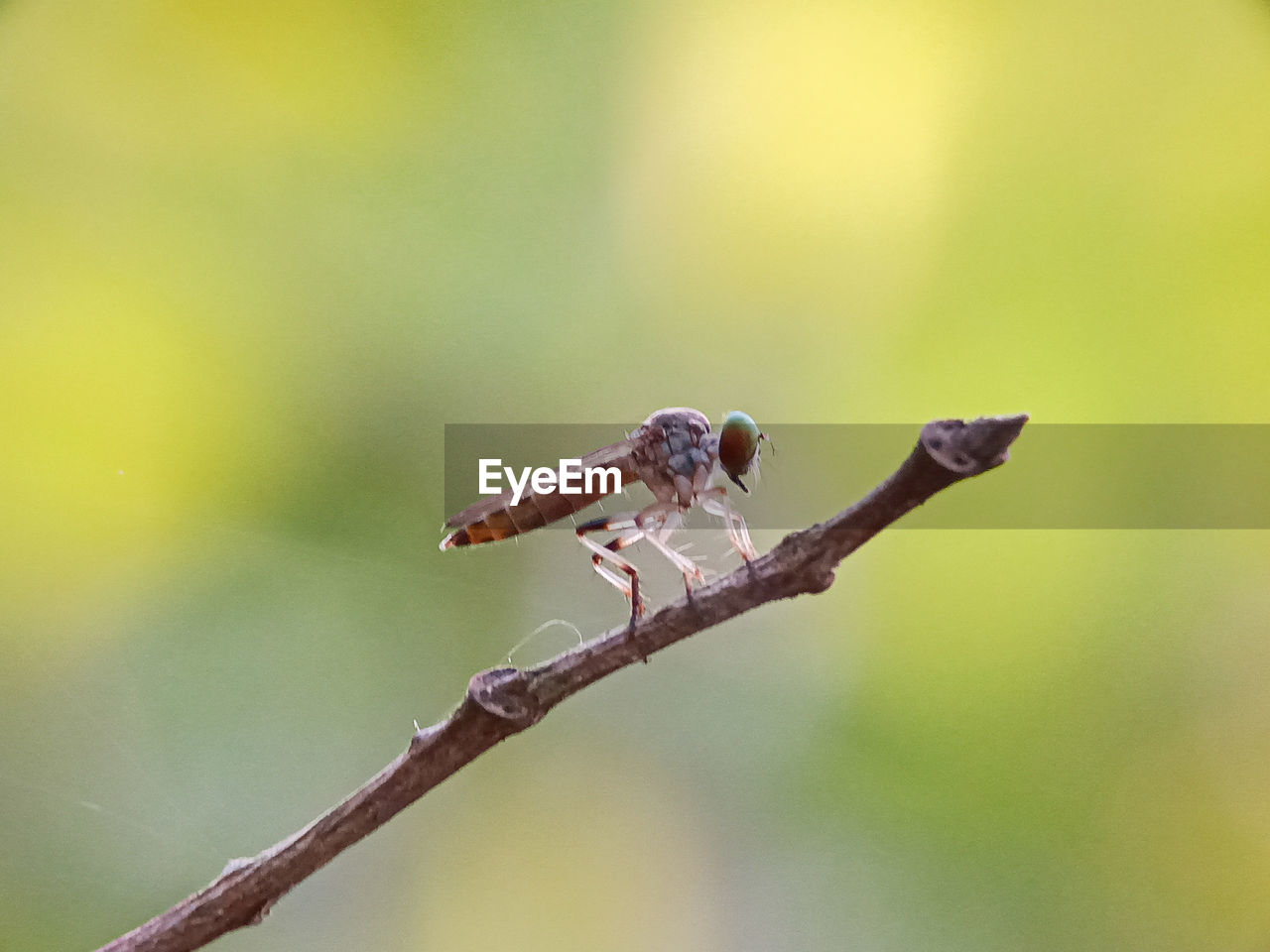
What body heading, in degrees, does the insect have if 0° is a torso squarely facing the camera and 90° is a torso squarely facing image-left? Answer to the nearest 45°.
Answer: approximately 270°
